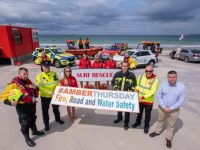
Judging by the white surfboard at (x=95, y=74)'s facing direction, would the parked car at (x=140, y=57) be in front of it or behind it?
behind

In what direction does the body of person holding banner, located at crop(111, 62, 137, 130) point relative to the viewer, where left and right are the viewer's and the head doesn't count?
facing the viewer

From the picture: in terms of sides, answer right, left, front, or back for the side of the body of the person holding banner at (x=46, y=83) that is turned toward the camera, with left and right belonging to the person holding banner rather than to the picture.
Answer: front

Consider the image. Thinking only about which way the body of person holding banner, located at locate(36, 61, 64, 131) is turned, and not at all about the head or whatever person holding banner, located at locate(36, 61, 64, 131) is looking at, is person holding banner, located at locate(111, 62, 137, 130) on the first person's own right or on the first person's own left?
on the first person's own left

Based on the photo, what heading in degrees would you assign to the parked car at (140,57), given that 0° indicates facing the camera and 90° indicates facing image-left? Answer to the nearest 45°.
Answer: approximately 45°

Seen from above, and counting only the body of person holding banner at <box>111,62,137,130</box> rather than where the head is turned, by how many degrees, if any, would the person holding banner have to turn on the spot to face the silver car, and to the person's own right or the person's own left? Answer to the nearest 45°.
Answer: approximately 135° to the person's own left

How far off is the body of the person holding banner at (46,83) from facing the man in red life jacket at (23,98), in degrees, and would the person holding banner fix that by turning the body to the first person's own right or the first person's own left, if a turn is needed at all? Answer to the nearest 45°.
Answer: approximately 45° to the first person's own right

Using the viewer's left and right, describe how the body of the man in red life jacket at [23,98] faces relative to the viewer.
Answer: facing the viewer and to the right of the viewer

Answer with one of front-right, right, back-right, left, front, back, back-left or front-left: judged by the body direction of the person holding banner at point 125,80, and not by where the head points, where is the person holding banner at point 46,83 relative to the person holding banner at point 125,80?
right
